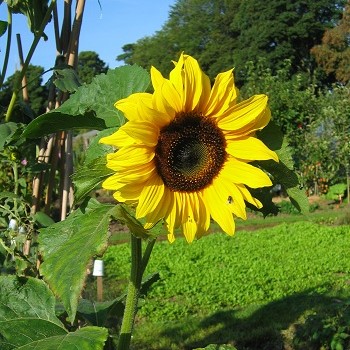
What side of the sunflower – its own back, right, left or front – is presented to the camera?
front

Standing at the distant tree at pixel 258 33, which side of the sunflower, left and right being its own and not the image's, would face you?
back

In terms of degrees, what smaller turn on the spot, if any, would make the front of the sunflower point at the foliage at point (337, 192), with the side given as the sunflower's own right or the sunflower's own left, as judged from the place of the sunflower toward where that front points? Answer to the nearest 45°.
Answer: approximately 180°

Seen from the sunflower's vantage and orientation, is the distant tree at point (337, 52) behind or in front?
behind
